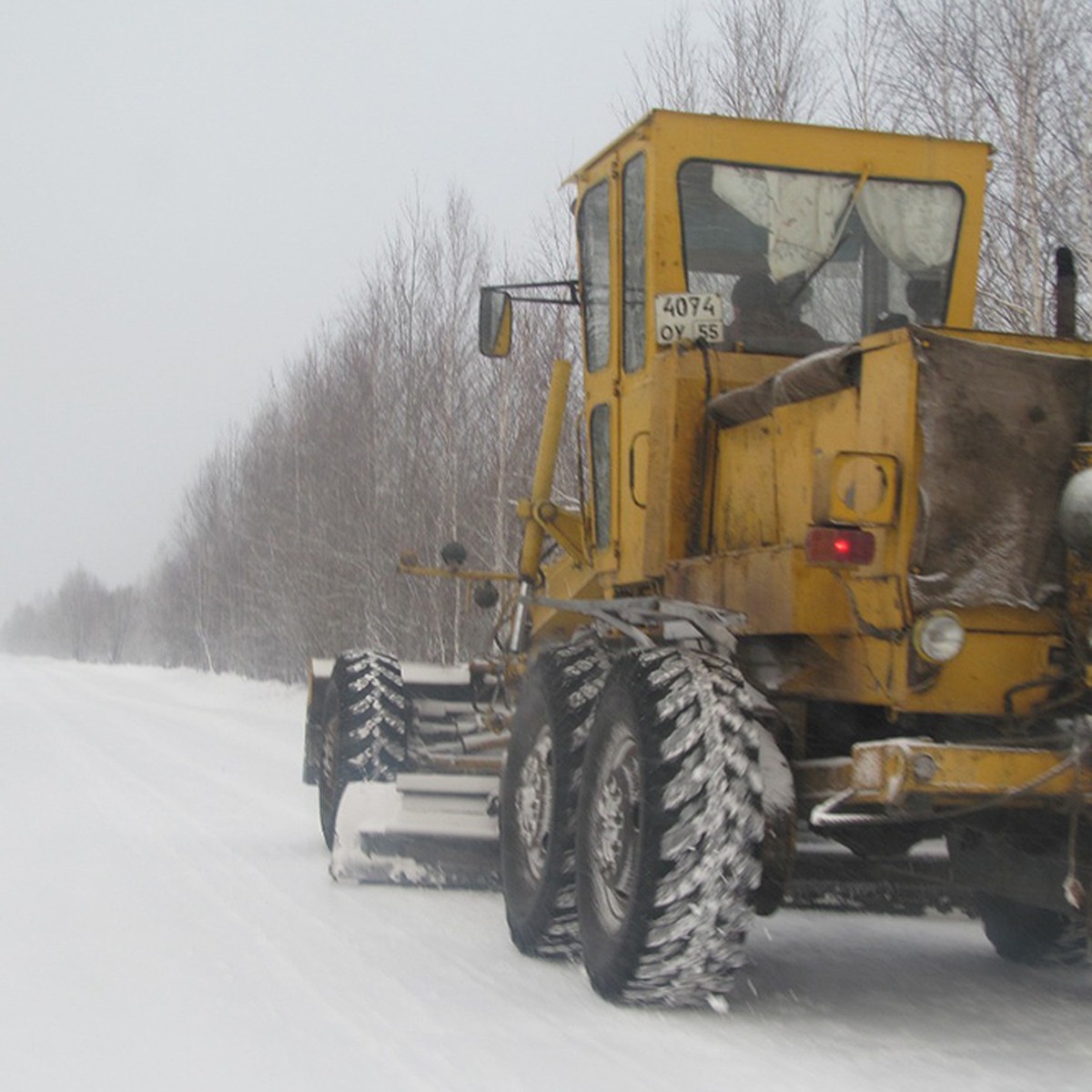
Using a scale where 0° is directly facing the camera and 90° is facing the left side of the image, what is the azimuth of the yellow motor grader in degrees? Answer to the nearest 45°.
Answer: approximately 135°
